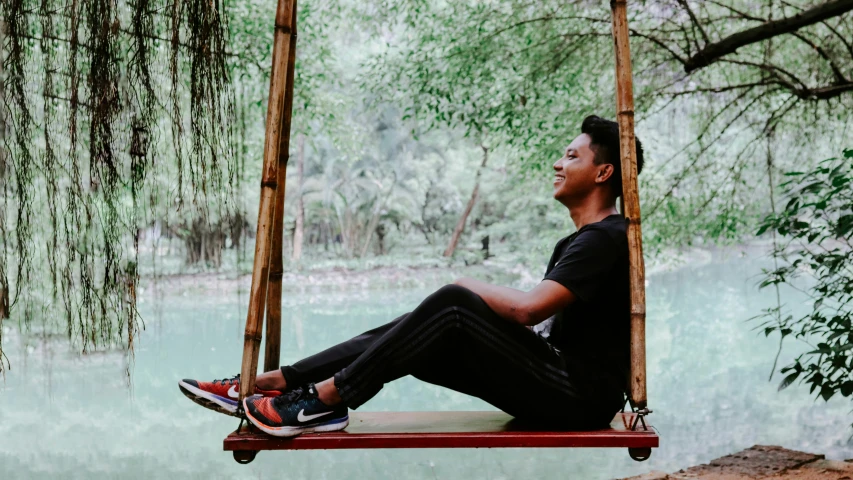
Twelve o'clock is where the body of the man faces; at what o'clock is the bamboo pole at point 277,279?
The bamboo pole is roughly at 1 o'clock from the man.

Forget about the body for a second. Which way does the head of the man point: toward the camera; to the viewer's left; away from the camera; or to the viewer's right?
to the viewer's left

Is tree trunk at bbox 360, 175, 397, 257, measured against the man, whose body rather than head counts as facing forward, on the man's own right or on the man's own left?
on the man's own right

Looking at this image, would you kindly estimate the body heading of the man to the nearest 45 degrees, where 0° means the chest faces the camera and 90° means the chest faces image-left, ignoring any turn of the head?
approximately 90°

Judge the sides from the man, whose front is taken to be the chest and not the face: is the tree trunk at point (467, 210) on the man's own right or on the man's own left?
on the man's own right

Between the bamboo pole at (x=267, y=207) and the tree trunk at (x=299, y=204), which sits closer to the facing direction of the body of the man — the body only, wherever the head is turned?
the bamboo pole

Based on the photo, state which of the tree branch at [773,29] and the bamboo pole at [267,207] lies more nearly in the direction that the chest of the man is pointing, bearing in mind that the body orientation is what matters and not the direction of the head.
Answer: the bamboo pole

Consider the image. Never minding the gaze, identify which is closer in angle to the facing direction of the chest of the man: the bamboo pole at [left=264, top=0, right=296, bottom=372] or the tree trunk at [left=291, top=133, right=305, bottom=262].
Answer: the bamboo pole

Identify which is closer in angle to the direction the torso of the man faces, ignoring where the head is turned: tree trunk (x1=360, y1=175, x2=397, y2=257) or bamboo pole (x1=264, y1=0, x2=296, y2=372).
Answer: the bamboo pole

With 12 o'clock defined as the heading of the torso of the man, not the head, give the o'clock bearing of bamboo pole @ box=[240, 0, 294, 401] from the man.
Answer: The bamboo pole is roughly at 12 o'clock from the man.

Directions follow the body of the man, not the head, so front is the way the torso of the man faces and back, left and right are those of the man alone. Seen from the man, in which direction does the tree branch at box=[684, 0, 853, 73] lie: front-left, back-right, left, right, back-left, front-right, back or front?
back-right

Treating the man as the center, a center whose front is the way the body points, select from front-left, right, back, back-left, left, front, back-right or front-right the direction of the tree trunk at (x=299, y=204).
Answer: right

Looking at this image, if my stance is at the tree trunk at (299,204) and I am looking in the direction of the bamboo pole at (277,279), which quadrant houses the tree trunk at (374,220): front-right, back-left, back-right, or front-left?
back-left
